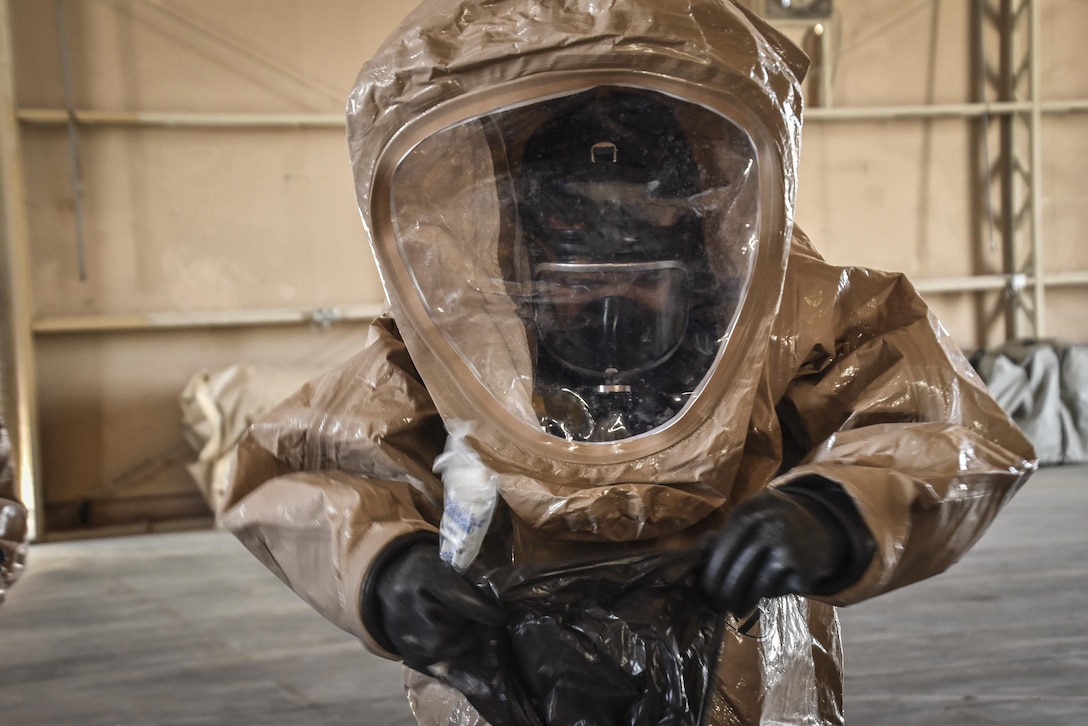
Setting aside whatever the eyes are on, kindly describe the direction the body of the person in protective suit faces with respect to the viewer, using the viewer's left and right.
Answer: facing the viewer
